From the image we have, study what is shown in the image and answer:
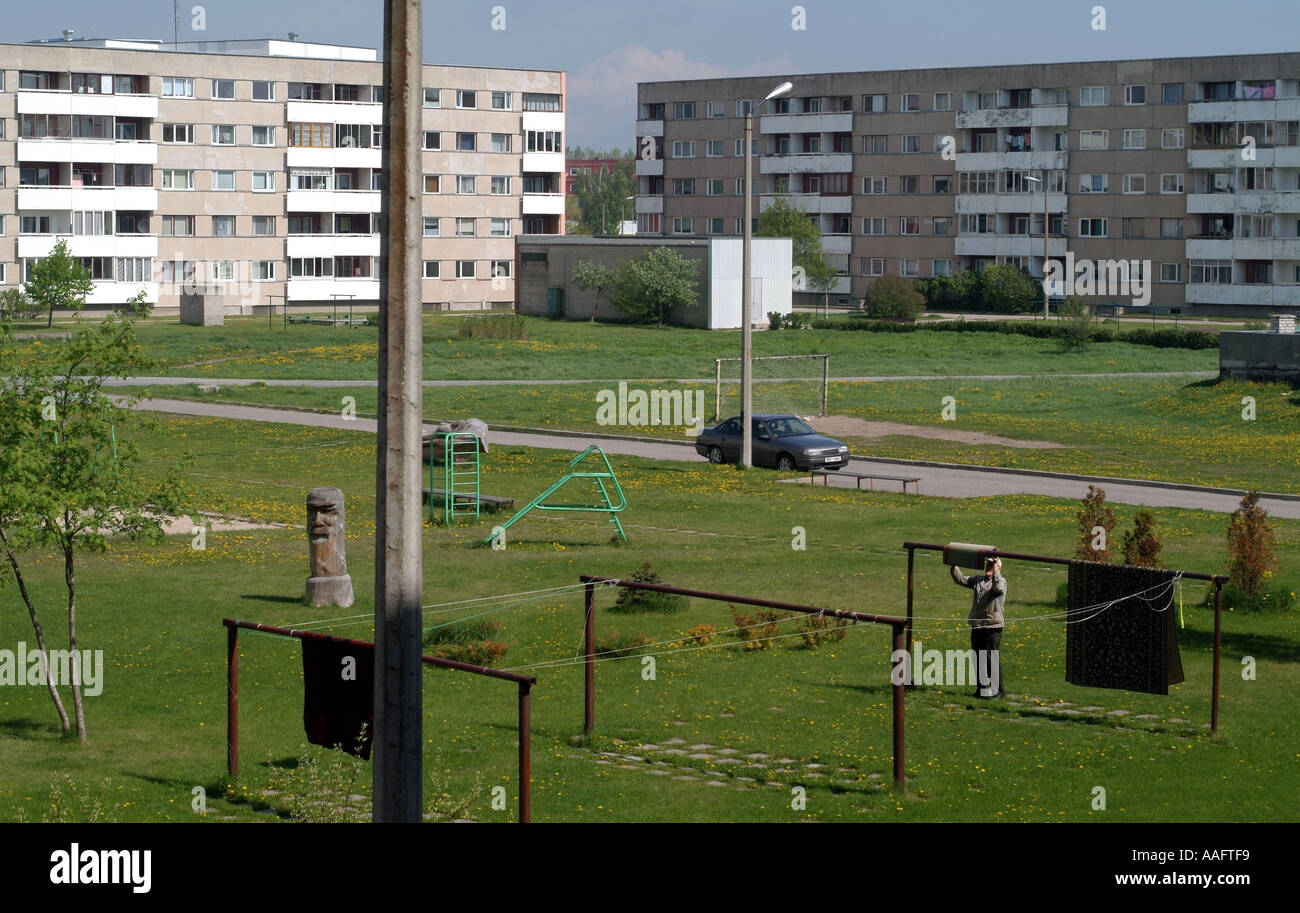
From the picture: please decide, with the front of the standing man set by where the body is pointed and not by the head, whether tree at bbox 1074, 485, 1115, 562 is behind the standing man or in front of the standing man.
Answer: behind

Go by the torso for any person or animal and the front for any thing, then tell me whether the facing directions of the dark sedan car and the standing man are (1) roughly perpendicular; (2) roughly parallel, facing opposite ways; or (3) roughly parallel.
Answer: roughly perpendicular

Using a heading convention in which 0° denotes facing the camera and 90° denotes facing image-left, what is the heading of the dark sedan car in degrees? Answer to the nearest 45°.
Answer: approximately 315°

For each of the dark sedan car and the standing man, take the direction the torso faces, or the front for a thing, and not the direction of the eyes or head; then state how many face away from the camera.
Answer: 0

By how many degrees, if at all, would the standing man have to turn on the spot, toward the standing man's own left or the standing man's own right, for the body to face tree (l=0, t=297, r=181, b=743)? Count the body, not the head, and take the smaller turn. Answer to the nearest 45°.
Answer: approximately 45° to the standing man's own right

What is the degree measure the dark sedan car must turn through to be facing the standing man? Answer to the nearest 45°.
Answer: approximately 45° to its right

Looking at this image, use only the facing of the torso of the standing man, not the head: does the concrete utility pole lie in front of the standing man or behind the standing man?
in front

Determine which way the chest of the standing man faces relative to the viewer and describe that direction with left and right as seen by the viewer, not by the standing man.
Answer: facing the viewer and to the left of the viewer
